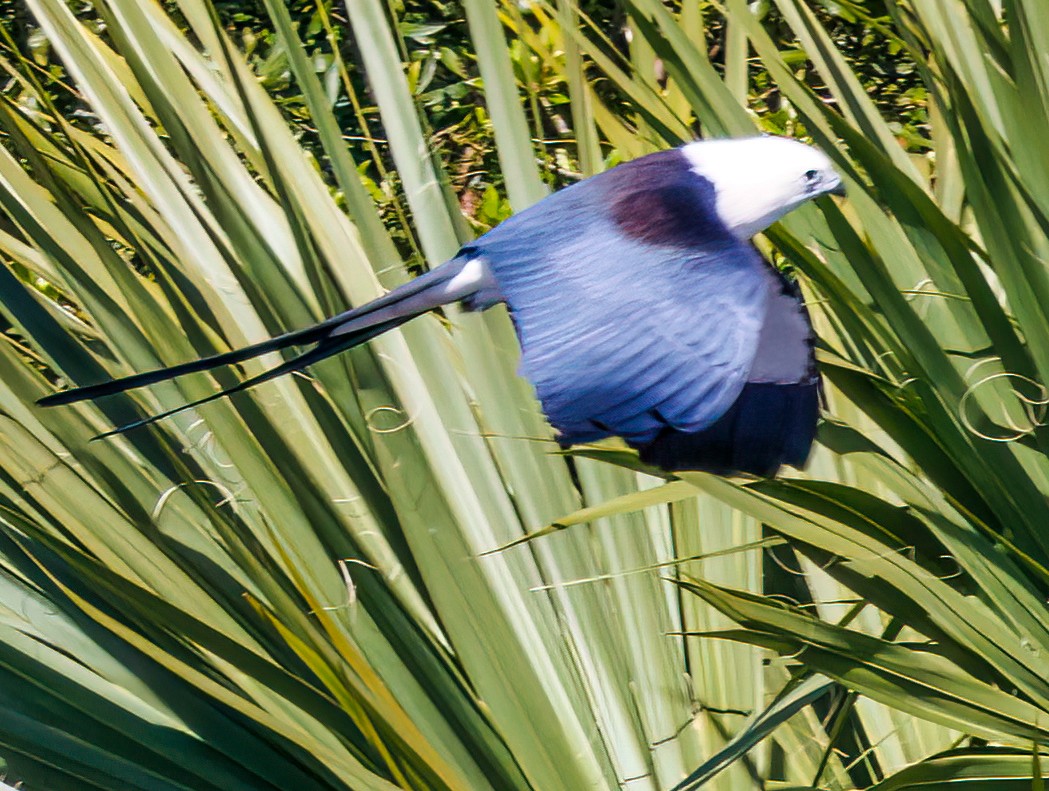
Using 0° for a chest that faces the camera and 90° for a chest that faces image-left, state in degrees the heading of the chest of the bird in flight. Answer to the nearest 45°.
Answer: approximately 270°
